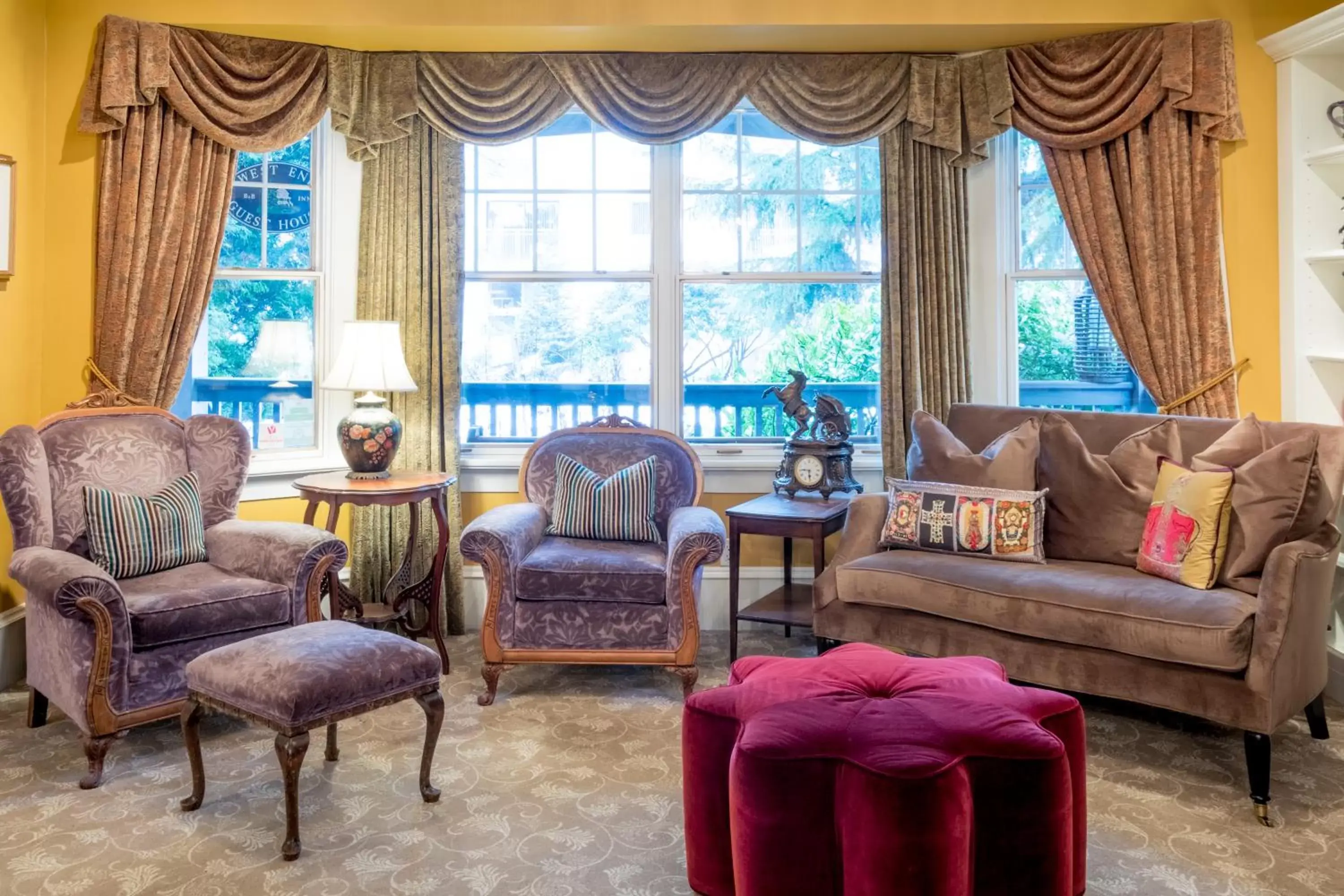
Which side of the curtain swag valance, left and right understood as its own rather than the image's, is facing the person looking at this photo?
front

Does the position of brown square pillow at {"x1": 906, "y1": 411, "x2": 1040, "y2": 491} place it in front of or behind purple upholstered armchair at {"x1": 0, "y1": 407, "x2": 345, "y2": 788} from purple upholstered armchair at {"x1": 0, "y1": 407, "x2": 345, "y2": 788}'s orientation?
in front

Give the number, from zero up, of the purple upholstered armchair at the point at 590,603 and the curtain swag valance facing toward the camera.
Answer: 2

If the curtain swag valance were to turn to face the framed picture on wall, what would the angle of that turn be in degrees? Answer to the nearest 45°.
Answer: approximately 90° to its right

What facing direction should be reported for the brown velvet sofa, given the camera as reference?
facing the viewer and to the left of the viewer

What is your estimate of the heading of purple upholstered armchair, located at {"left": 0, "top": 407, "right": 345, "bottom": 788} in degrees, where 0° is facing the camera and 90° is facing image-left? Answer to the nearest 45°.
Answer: approximately 315°

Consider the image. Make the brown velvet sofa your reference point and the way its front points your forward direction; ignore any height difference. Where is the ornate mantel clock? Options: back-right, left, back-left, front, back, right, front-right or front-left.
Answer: right

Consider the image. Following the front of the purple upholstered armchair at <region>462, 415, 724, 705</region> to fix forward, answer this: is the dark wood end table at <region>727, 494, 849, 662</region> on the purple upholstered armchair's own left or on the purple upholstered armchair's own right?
on the purple upholstered armchair's own left

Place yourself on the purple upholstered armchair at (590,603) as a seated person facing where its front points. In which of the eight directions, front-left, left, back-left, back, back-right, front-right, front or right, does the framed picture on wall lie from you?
right
